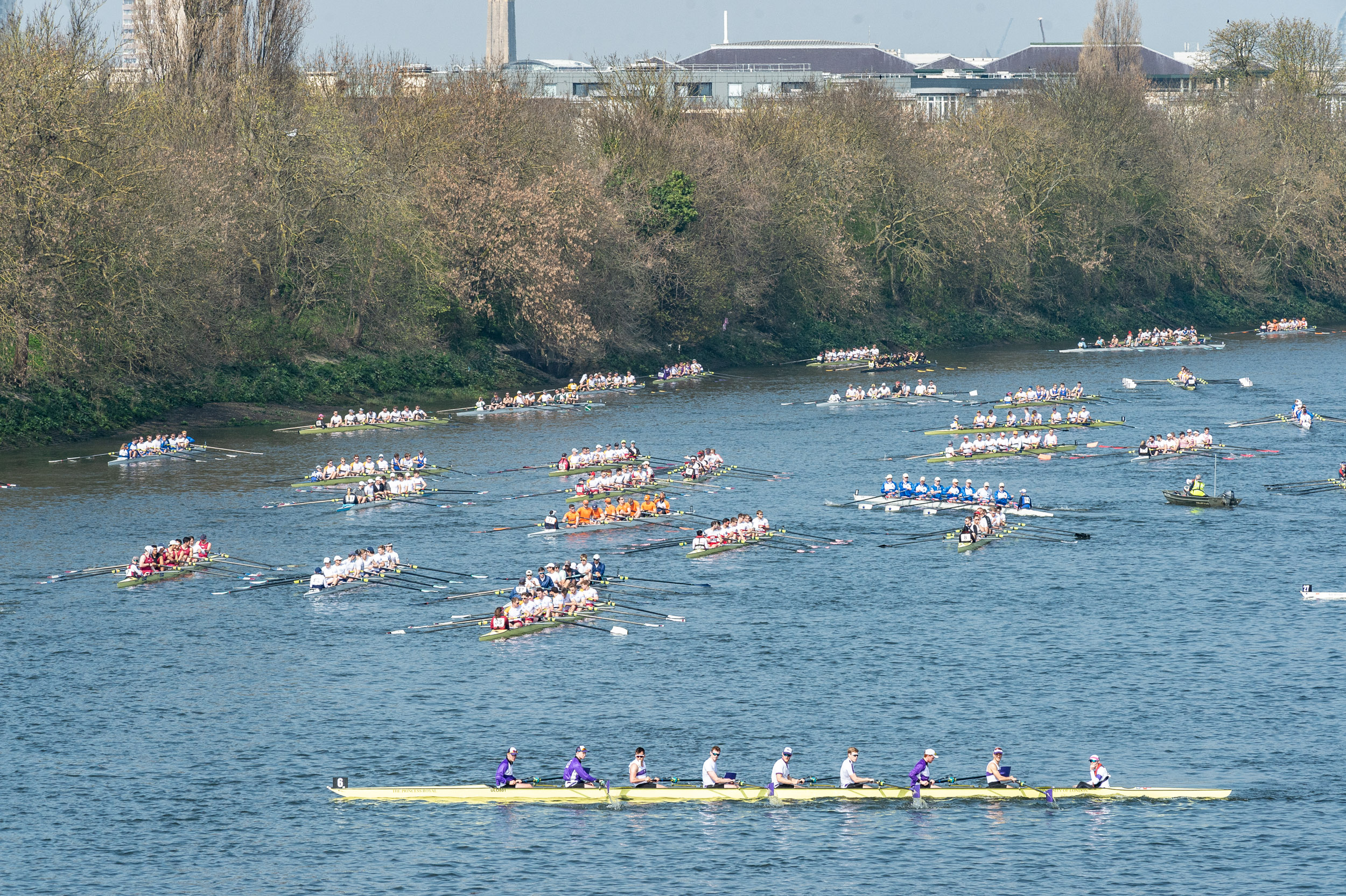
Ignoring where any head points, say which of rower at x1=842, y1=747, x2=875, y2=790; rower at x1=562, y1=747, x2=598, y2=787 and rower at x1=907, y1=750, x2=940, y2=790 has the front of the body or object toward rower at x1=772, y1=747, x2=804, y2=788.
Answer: rower at x1=562, y1=747, x2=598, y2=787

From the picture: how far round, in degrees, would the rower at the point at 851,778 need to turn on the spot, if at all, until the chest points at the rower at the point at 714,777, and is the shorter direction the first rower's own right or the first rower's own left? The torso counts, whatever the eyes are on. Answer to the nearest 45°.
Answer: approximately 180°

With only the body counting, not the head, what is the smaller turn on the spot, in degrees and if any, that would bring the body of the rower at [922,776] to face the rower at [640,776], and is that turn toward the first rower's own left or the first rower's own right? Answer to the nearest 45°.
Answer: approximately 180°

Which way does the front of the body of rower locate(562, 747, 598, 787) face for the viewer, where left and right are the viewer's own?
facing to the right of the viewer

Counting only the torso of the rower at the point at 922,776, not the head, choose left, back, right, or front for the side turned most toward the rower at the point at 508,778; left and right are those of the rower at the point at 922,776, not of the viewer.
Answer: back

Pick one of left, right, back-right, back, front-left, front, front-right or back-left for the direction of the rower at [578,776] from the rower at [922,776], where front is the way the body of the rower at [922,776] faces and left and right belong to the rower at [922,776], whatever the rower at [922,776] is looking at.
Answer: back

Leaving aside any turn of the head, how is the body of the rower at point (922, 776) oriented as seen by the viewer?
to the viewer's right

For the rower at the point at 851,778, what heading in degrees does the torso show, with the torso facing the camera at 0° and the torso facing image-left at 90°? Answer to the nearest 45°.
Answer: approximately 270°

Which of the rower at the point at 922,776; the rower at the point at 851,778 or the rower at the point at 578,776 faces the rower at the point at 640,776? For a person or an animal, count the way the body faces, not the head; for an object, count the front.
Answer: the rower at the point at 578,776

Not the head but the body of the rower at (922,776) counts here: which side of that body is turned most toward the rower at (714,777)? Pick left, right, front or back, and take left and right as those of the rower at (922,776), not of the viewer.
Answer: back

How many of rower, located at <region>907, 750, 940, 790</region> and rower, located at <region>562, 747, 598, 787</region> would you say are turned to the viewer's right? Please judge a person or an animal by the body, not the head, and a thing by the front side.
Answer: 2

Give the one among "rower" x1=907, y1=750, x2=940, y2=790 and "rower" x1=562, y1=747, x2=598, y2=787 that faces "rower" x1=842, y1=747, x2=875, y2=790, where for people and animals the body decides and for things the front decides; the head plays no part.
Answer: "rower" x1=562, y1=747, x2=598, y2=787

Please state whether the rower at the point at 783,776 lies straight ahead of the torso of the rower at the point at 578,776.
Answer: yes
